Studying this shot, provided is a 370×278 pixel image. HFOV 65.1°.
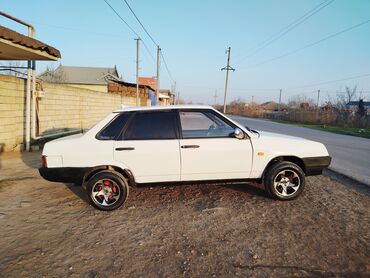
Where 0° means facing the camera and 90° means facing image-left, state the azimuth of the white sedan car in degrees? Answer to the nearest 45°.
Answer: approximately 270°
